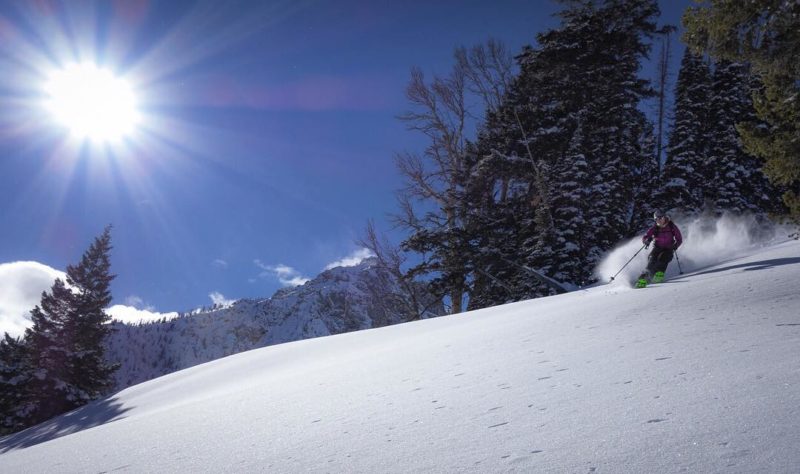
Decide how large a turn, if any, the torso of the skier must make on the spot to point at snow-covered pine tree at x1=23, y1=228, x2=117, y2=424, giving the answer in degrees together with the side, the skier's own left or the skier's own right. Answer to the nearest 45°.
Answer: approximately 45° to the skier's own right

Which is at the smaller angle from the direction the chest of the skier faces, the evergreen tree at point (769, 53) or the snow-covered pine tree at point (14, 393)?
the snow-covered pine tree

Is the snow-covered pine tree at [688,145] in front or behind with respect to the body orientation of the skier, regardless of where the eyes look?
behind

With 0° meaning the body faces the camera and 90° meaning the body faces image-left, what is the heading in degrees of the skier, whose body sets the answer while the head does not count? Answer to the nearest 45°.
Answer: approximately 45°

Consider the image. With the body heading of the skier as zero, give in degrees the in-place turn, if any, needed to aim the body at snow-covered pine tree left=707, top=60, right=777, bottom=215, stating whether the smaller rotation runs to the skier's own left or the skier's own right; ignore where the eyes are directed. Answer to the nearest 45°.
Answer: approximately 135° to the skier's own right

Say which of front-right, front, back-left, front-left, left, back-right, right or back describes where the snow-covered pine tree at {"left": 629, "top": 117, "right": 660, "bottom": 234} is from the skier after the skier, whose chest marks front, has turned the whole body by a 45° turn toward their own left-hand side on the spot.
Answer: back

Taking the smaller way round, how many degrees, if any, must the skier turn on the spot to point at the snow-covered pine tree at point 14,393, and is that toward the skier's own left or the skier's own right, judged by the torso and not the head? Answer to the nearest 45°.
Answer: approximately 45° to the skier's own right

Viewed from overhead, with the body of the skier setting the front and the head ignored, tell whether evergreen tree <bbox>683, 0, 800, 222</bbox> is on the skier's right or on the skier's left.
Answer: on the skier's left
